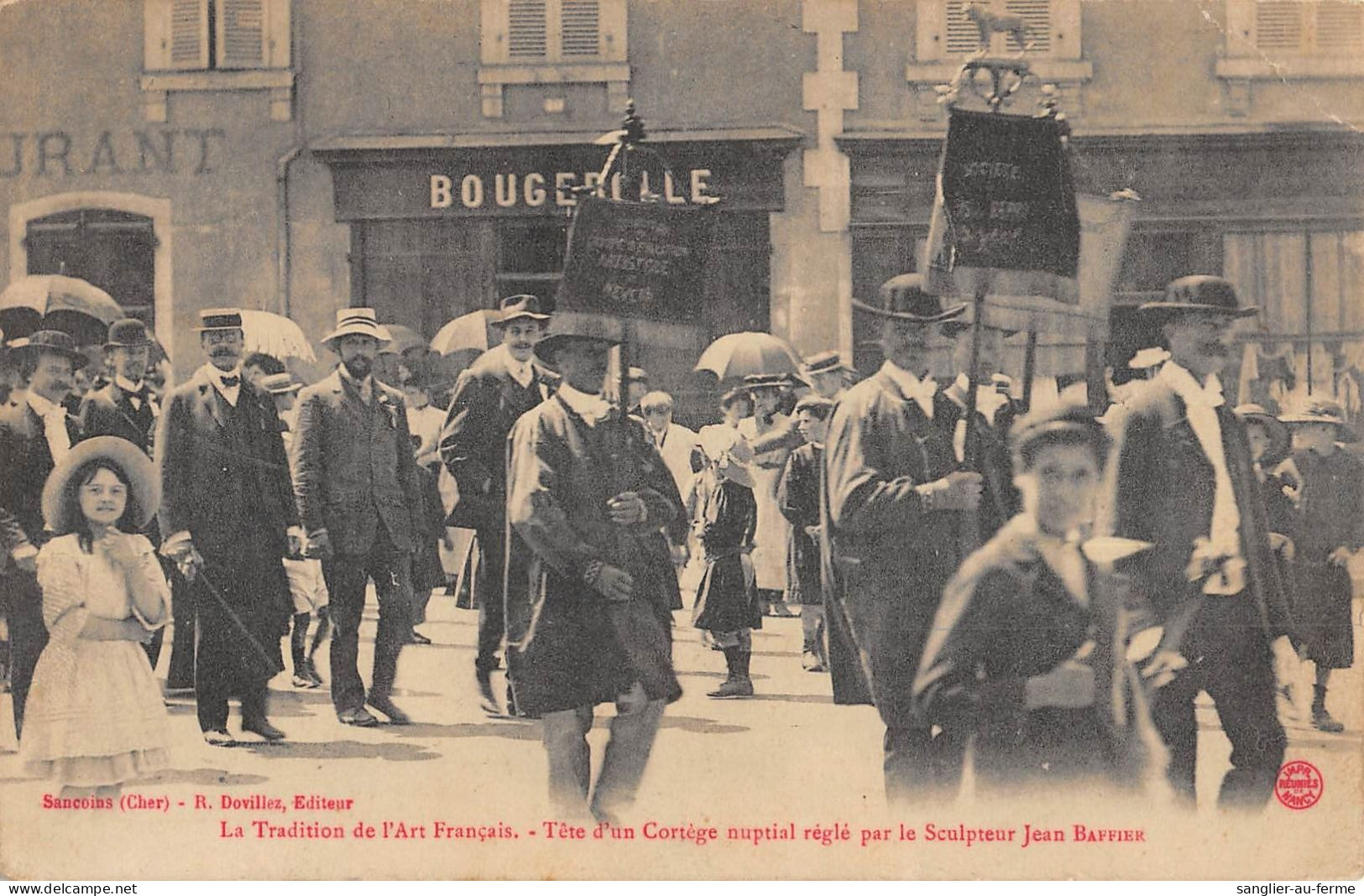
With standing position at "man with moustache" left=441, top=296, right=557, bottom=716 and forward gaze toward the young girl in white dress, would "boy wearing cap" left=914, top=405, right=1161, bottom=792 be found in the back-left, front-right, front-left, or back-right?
back-left

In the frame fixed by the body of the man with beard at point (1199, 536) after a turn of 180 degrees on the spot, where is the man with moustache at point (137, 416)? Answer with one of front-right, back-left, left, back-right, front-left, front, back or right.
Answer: front-left

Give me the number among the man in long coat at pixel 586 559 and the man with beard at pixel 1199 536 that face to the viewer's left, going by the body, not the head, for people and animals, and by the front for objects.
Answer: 0

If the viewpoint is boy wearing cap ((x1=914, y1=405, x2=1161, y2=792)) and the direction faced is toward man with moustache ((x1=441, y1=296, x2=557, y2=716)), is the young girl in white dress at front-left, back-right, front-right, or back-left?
front-left

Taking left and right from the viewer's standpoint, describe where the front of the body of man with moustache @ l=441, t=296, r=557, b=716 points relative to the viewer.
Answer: facing the viewer and to the right of the viewer

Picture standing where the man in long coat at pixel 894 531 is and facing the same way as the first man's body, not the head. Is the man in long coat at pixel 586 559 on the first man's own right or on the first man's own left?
on the first man's own right

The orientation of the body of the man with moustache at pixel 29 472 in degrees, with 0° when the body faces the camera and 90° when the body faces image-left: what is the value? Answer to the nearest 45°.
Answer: approximately 315°

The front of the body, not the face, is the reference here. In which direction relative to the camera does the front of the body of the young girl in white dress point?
toward the camera

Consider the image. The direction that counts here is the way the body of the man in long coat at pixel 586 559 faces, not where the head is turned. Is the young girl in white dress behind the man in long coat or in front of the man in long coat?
behind

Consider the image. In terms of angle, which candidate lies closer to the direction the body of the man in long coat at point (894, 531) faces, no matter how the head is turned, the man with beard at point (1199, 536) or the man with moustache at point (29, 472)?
the man with beard

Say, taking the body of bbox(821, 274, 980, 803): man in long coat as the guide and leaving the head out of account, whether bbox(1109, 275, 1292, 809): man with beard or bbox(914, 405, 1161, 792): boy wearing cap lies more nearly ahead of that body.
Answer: the boy wearing cap

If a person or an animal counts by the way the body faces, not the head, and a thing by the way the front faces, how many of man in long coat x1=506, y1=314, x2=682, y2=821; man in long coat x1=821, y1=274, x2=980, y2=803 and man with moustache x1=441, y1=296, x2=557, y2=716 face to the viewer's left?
0

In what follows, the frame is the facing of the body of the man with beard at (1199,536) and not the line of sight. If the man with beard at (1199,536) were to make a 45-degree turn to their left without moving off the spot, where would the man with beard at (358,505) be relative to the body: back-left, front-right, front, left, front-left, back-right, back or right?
back
